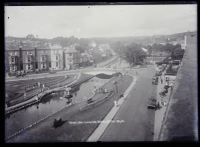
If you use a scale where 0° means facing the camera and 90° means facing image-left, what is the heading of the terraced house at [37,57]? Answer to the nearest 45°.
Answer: approximately 315°
